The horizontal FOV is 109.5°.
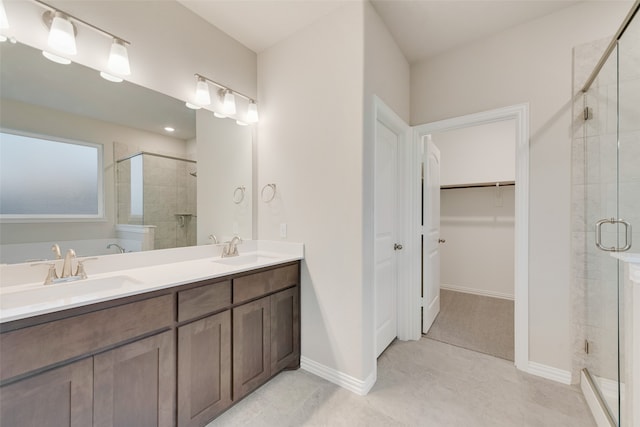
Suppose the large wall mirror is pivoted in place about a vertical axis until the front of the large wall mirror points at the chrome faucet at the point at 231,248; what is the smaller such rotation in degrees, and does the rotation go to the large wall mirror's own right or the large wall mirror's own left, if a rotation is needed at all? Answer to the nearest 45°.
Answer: approximately 45° to the large wall mirror's own left

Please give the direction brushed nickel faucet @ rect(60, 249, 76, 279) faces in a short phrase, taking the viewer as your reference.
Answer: facing the viewer and to the right of the viewer

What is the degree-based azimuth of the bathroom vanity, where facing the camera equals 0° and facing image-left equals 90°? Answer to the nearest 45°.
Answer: approximately 315°

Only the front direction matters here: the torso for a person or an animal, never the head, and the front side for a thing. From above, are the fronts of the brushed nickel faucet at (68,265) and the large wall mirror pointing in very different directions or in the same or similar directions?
same or similar directions

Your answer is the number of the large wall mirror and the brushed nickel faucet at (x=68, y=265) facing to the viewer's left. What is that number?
0

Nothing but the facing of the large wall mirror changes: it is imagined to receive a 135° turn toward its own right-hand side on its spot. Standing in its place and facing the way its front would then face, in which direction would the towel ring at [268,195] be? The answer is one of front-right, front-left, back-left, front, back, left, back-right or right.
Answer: back

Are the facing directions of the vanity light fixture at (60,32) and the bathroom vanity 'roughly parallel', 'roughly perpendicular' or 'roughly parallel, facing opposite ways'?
roughly parallel

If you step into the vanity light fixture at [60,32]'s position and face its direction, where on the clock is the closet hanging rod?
The closet hanging rod is roughly at 11 o'clock from the vanity light fixture.
